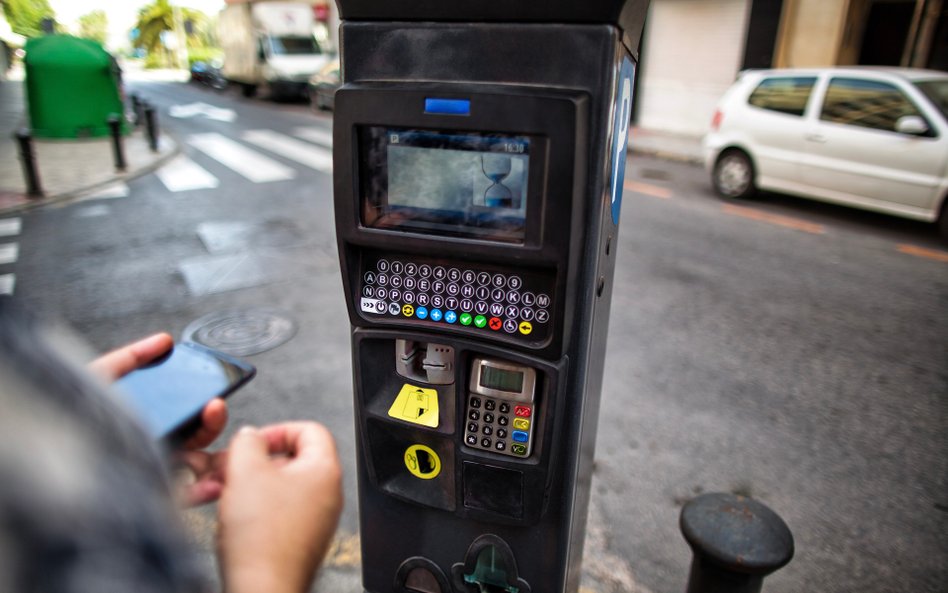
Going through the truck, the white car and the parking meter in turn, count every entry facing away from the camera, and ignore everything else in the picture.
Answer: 0

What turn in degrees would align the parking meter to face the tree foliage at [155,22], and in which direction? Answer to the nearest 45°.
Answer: approximately 135° to its right

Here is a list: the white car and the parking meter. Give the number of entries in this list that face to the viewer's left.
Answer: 0

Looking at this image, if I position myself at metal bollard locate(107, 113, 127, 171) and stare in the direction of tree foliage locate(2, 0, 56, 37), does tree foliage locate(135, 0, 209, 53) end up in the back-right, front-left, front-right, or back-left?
front-right

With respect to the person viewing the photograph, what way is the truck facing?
facing the viewer and to the right of the viewer

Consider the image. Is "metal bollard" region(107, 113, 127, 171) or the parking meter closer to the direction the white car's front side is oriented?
the parking meter

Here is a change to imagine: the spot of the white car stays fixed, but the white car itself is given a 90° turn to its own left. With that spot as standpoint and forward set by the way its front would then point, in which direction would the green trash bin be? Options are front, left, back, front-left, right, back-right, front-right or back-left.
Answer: back-left

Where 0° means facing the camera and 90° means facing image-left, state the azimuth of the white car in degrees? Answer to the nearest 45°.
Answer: approximately 315°

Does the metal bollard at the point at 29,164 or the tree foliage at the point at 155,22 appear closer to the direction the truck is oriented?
the metal bollard

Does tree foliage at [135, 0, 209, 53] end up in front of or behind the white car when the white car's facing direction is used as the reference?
behind

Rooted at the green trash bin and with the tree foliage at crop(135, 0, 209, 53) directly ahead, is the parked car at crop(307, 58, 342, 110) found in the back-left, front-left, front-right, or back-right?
front-right

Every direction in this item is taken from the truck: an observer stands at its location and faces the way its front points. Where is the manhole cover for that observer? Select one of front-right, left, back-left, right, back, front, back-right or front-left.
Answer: front-right
